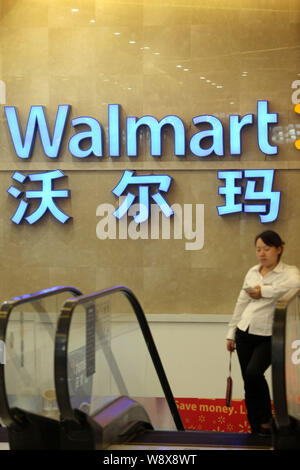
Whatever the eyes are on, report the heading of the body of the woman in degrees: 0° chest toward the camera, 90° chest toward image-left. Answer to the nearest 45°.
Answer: approximately 45°

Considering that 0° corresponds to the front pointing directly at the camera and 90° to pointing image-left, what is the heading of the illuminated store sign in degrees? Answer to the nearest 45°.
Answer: approximately 0°

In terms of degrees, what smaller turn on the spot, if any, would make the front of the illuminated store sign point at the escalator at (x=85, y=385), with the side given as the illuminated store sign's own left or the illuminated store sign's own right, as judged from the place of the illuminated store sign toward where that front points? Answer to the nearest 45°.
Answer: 0° — it already faces it

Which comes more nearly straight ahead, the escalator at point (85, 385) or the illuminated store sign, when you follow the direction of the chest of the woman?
the escalator

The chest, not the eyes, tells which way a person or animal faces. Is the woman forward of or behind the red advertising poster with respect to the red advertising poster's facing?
forward

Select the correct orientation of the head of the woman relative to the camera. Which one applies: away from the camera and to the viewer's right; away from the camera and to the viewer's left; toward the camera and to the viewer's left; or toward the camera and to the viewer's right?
toward the camera and to the viewer's left

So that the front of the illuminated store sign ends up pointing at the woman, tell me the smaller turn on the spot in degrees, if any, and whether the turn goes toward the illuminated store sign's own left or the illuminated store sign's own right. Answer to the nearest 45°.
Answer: approximately 45° to the illuminated store sign's own left

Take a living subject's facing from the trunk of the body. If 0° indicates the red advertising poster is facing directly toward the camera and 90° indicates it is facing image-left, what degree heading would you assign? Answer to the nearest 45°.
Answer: approximately 0°

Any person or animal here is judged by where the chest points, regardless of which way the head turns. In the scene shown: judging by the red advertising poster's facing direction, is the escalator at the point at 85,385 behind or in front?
in front
